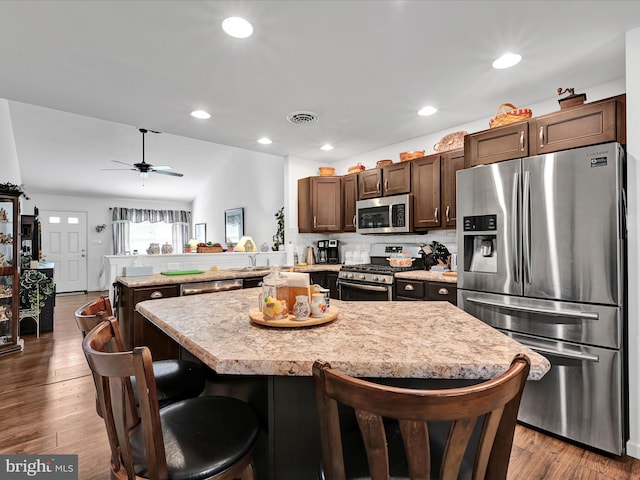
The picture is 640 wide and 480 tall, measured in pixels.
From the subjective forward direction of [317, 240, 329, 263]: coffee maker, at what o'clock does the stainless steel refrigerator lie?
The stainless steel refrigerator is roughly at 11 o'clock from the coffee maker.

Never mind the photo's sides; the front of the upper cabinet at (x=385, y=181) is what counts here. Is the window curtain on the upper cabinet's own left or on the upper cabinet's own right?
on the upper cabinet's own right

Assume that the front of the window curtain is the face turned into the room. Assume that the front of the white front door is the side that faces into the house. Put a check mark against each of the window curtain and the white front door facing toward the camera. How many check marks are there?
2

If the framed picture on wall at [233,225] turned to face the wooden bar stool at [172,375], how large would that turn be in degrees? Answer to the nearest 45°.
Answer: approximately 45° to its left

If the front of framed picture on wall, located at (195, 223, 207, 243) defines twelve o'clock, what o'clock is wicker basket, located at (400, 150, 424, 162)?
The wicker basket is roughly at 10 o'clock from the framed picture on wall.

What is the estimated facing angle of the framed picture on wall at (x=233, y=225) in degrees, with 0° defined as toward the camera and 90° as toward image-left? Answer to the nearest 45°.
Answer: approximately 45°

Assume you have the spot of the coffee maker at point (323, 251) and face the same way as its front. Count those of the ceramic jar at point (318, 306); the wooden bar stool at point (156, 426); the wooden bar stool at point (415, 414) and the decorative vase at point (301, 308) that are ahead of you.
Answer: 4

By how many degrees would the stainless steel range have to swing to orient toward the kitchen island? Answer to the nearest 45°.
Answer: approximately 45° to its left

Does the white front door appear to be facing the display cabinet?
yes

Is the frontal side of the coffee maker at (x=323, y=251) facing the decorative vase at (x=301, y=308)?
yes

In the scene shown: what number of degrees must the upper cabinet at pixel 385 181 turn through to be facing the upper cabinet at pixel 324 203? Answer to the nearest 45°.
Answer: approximately 90° to its right

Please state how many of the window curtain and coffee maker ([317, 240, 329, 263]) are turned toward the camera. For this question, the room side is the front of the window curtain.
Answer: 2

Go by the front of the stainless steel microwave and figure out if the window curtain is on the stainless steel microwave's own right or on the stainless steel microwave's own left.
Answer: on the stainless steel microwave's own right

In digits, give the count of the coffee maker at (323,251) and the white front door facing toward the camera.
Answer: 2
